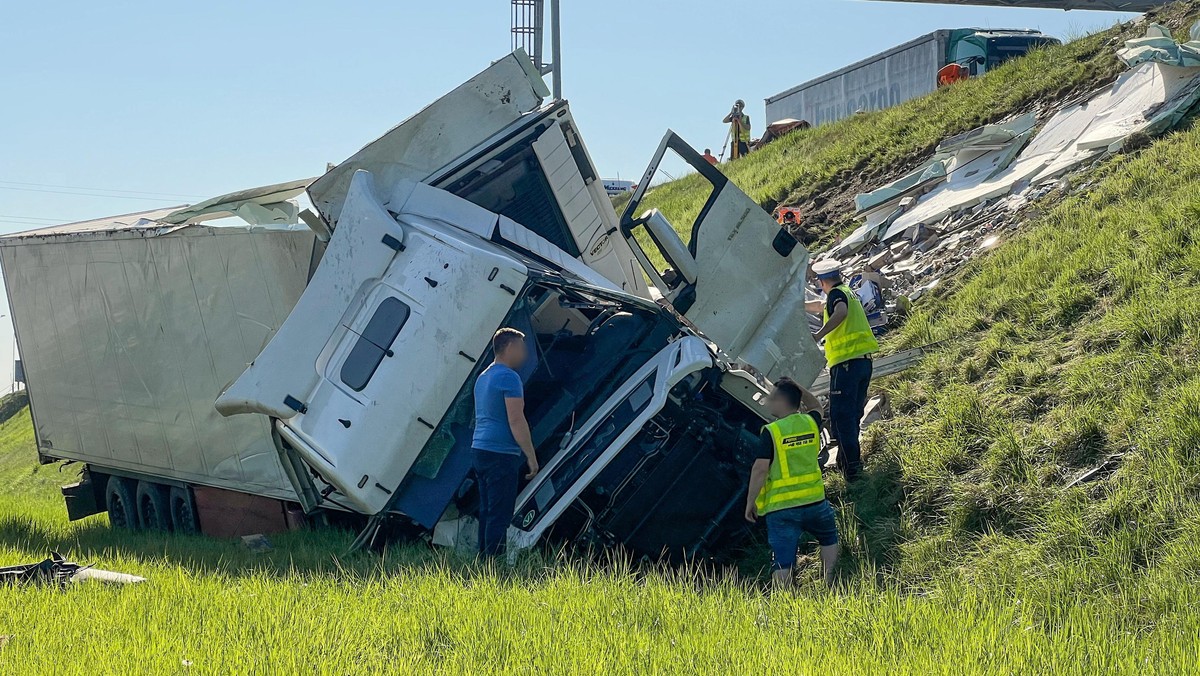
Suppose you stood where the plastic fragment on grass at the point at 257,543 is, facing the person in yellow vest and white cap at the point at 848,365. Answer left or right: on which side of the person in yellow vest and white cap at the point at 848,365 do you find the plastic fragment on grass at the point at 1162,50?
left

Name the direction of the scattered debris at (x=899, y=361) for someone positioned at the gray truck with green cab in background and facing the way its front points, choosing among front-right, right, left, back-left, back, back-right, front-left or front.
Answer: front-right

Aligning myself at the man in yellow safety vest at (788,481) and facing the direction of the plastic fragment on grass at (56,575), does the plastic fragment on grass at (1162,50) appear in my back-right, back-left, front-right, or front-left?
back-right

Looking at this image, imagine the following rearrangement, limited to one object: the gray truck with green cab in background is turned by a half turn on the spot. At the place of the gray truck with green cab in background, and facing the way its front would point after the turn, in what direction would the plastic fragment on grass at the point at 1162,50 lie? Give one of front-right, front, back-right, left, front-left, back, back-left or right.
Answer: back-left

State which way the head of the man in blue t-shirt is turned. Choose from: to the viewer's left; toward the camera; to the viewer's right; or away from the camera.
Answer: to the viewer's right

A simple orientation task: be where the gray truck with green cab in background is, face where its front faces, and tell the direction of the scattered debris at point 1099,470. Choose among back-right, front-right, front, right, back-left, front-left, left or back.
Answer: front-right

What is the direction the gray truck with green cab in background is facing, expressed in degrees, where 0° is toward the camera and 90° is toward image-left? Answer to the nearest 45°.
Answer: approximately 315°

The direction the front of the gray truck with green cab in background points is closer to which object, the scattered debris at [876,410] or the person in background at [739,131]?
the scattered debris

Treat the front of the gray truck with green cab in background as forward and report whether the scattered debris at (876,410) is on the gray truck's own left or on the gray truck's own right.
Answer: on the gray truck's own right

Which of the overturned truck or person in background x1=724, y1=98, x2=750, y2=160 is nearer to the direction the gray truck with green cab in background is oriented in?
the overturned truck
